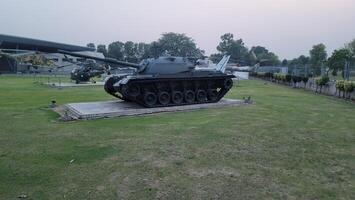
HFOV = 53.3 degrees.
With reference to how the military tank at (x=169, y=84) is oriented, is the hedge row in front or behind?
behind

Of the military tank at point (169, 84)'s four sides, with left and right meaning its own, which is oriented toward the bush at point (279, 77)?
back

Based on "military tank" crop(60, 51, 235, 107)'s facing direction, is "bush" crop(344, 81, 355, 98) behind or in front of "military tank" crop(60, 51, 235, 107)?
behind

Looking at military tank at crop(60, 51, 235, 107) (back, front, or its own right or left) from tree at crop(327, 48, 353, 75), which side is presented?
back

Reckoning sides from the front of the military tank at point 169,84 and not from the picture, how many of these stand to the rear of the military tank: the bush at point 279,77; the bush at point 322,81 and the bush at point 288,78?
3

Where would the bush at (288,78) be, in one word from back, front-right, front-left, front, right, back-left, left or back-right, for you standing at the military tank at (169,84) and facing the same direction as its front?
back

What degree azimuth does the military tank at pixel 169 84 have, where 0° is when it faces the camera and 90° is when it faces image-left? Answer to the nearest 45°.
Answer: approximately 45°

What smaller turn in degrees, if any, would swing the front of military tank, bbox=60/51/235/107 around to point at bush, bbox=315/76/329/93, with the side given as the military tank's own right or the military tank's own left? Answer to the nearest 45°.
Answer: approximately 180°
